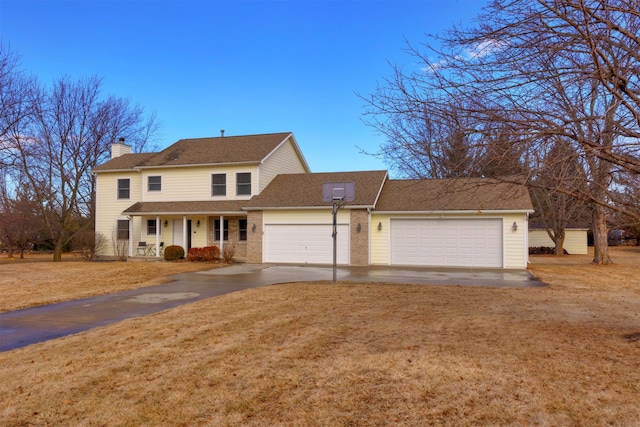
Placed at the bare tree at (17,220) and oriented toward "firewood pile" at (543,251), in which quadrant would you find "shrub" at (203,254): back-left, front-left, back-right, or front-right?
front-right

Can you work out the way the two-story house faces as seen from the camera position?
facing the viewer

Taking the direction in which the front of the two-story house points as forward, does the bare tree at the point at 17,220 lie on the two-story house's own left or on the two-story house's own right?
on the two-story house's own right
